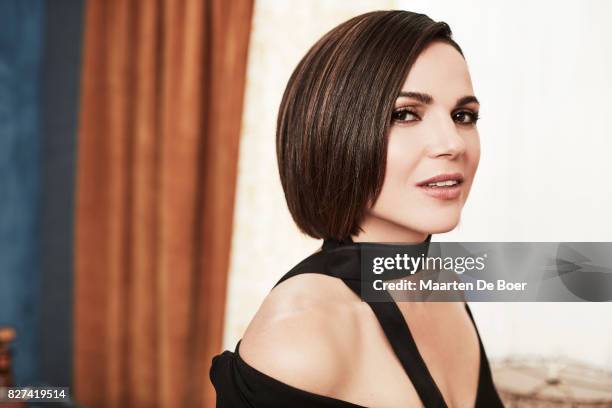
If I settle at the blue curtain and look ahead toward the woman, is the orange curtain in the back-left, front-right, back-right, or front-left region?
front-left

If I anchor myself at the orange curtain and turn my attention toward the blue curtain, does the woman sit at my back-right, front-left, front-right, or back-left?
back-left

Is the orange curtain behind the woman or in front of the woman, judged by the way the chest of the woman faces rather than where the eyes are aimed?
behind

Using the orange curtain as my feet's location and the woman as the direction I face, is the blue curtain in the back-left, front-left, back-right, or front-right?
back-right

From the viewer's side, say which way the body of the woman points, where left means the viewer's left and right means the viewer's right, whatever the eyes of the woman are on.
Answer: facing the viewer and to the right of the viewer

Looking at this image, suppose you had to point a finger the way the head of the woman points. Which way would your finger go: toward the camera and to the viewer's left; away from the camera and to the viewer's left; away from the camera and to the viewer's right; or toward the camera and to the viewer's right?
toward the camera and to the viewer's right

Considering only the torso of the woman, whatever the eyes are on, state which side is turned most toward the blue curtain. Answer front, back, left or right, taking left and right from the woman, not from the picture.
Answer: back
